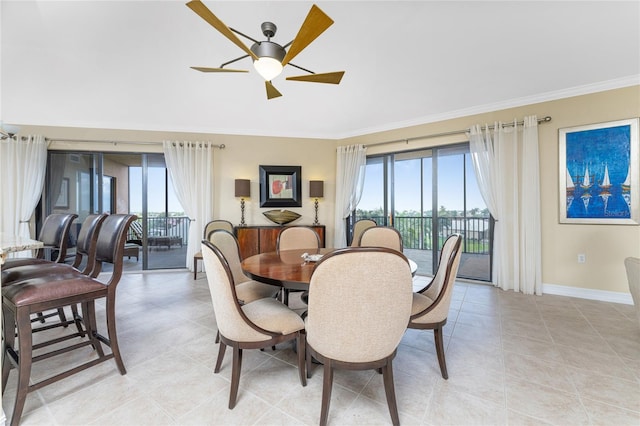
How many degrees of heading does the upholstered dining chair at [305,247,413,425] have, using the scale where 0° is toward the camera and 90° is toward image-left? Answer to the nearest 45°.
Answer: approximately 180°

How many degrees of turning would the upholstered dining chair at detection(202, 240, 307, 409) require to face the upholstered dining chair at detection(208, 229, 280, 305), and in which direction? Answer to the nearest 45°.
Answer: approximately 45° to its left

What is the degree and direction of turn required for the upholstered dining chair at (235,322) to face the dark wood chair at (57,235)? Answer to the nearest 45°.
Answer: approximately 90° to its left

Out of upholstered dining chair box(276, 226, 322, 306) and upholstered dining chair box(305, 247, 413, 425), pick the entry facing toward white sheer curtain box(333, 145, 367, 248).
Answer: upholstered dining chair box(305, 247, 413, 425)

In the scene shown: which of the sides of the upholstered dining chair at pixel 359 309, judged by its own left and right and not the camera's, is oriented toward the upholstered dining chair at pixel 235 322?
left

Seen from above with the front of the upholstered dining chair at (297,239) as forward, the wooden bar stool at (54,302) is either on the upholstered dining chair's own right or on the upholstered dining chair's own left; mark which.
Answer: on the upholstered dining chair's own right

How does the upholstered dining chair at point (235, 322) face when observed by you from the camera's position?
facing away from the viewer and to the right of the viewer

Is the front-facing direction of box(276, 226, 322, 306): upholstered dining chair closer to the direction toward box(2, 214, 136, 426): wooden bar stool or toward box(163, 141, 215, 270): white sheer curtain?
the wooden bar stool

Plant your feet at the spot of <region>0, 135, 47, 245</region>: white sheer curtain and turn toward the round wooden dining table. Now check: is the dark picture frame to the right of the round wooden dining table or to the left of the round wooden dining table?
left
